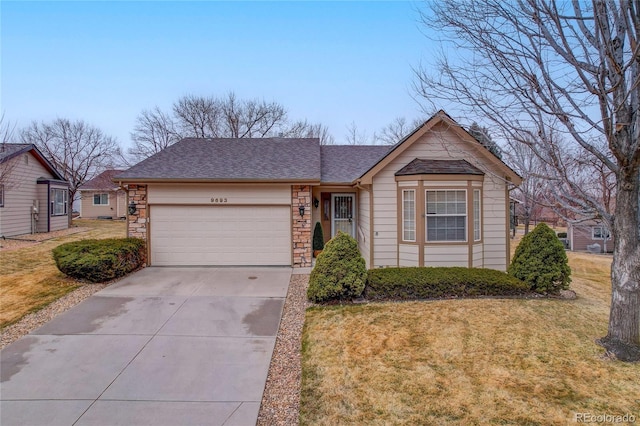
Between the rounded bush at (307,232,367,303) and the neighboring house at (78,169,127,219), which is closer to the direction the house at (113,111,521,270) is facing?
the rounded bush

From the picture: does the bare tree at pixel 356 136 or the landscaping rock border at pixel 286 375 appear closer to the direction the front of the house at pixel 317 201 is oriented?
the landscaping rock border

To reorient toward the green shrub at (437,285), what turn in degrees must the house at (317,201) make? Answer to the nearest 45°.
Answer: approximately 45° to its left

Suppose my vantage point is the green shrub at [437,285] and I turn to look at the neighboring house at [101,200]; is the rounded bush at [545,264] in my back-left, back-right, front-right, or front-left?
back-right

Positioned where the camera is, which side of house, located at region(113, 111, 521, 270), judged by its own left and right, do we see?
front

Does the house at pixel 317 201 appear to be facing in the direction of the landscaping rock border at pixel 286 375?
yes

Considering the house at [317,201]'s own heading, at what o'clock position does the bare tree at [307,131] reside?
The bare tree is roughly at 6 o'clock from the house.

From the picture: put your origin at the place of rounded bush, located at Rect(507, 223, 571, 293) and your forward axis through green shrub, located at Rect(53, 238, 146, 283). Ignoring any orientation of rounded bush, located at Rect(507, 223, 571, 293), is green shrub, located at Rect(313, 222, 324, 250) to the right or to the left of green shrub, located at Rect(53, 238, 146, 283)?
right
